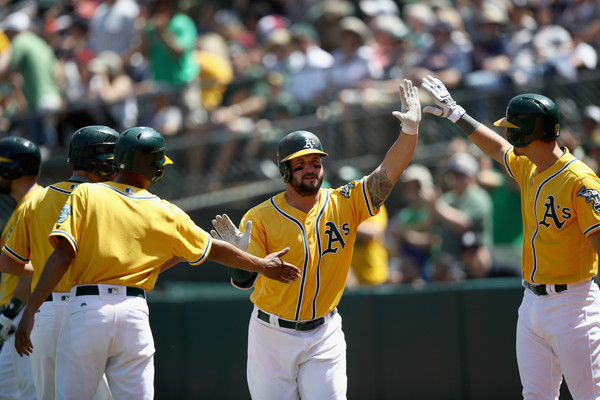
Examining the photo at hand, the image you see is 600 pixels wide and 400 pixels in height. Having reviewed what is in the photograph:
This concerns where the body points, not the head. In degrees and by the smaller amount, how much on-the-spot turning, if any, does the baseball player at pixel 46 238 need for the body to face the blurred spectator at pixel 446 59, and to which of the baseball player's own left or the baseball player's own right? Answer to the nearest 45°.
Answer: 0° — they already face them

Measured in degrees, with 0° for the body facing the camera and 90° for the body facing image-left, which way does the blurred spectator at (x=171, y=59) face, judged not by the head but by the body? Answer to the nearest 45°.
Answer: approximately 45°

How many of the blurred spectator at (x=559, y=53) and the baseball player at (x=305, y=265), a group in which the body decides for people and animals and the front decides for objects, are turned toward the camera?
2

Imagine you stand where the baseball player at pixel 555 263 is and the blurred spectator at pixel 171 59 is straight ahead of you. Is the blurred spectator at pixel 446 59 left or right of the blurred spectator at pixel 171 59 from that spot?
right

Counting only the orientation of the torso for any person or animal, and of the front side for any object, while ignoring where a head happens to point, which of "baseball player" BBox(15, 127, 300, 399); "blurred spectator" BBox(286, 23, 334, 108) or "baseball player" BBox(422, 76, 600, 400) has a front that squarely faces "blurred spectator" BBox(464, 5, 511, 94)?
"baseball player" BBox(15, 127, 300, 399)

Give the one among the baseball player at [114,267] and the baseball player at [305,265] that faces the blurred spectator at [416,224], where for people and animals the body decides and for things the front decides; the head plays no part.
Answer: the baseball player at [114,267]

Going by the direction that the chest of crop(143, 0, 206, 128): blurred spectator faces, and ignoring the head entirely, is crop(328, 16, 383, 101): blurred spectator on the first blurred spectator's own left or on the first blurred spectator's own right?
on the first blurred spectator's own left

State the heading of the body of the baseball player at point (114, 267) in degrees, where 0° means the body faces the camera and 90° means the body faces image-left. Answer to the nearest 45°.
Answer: approximately 225°

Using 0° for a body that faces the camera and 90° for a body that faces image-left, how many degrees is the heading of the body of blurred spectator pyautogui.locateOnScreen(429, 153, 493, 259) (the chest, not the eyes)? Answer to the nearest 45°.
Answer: approximately 45°

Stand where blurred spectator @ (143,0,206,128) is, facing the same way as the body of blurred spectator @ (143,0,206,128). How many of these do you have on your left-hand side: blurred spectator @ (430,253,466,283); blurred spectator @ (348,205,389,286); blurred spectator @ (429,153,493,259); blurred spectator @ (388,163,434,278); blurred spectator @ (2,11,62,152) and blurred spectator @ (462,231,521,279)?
5

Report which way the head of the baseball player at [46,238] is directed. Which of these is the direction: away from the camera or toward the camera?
away from the camera

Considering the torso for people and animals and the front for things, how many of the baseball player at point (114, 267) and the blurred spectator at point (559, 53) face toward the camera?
1

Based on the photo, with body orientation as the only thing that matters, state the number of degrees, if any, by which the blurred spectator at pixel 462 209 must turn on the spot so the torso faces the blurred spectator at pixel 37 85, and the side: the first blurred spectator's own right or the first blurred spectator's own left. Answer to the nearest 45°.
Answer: approximately 45° to the first blurred spectator's own right
